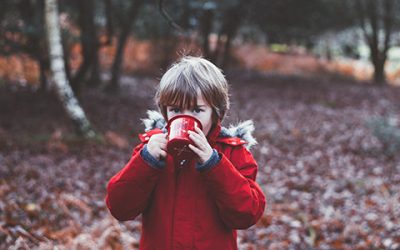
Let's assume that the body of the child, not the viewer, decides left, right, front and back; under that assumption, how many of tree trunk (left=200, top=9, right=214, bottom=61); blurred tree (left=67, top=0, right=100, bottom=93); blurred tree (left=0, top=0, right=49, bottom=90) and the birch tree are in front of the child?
0

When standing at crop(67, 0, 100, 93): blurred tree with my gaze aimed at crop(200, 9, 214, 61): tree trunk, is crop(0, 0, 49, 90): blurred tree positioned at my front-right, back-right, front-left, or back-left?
back-left

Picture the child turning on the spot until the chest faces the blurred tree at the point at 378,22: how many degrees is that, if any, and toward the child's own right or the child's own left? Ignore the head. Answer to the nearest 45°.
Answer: approximately 135° to the child's own left

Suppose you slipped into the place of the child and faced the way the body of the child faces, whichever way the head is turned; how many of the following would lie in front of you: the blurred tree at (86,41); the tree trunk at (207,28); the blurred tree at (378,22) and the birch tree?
0

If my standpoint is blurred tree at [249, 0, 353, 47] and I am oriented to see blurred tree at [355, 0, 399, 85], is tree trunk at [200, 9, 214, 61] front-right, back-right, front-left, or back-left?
back-right

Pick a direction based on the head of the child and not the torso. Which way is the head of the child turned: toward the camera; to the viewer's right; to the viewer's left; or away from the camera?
toward the camera

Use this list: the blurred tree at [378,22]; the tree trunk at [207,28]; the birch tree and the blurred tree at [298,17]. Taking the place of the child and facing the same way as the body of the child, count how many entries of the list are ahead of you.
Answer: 0

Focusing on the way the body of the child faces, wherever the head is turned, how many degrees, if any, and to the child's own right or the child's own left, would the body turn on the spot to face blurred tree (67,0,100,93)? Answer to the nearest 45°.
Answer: approximately 180°

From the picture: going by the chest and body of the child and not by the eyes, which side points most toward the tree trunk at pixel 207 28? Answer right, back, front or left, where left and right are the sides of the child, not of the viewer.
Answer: back

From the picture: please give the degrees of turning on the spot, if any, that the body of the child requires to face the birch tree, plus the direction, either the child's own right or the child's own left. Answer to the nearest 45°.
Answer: approximately 180°

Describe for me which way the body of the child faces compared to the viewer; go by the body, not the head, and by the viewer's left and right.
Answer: facing the viewer

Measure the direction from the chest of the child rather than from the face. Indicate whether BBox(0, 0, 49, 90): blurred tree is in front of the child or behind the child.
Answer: behind

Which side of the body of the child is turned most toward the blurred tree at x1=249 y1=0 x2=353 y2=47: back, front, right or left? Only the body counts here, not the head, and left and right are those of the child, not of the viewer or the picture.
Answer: back
